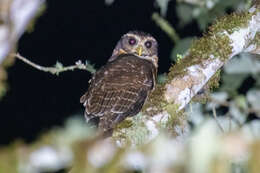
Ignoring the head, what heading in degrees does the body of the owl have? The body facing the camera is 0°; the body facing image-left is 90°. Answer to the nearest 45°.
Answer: approximately 225°
